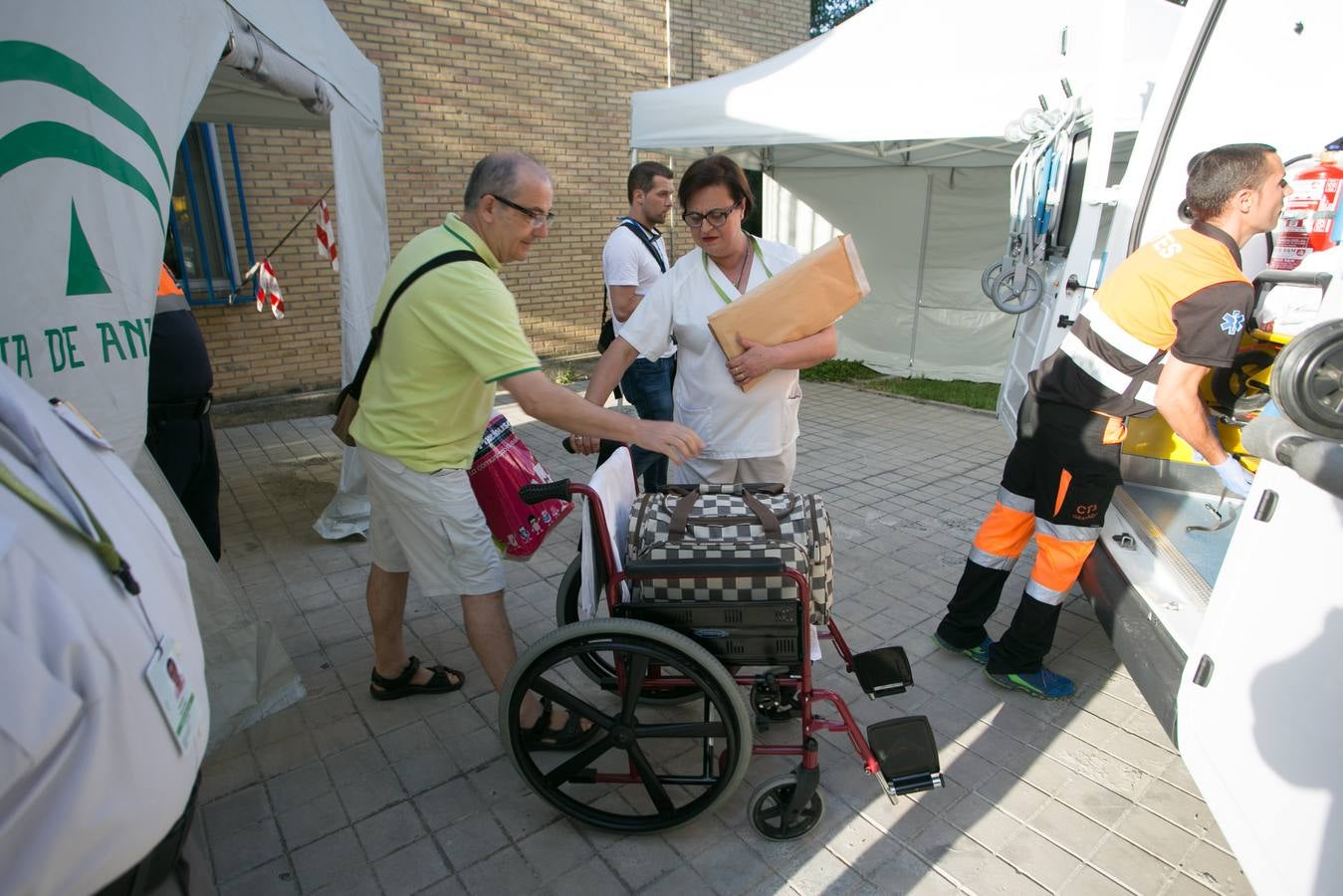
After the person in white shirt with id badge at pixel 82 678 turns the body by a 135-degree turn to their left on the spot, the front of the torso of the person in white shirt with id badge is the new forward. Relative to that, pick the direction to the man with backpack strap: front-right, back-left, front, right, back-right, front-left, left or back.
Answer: front-right

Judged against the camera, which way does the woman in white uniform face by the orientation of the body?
toward the camera

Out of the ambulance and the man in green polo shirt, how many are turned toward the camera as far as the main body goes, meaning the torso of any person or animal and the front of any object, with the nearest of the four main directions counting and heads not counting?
0

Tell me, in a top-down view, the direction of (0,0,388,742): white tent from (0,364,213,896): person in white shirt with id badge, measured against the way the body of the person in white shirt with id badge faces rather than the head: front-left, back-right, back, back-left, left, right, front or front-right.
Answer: back-left

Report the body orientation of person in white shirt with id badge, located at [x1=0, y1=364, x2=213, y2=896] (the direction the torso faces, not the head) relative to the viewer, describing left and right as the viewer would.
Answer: facing the viewer and to the right of the viewer

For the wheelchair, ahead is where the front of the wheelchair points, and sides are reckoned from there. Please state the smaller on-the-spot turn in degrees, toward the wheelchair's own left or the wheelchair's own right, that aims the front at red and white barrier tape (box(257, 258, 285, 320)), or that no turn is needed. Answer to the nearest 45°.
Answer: approximately 135° to the wheelchair's own left

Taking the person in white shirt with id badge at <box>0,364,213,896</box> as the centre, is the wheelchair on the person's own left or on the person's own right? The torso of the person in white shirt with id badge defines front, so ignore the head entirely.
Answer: on the person's own left

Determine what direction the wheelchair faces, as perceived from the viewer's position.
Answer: facing to the right of the viewer

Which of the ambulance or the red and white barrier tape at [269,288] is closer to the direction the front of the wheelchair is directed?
the ambulance

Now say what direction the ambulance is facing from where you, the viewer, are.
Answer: facing away from the viewer and to the right of the viewer

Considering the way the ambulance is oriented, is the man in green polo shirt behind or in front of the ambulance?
behind

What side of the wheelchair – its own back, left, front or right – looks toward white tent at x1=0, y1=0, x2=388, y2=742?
back

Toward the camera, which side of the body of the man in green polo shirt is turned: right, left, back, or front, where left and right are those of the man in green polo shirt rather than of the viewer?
right

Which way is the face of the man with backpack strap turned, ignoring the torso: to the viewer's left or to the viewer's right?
to the viewer's right

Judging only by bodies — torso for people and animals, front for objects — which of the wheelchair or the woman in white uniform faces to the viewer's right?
the wheelchair

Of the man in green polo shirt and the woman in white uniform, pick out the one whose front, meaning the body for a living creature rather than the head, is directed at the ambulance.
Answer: the man in green polo shirt

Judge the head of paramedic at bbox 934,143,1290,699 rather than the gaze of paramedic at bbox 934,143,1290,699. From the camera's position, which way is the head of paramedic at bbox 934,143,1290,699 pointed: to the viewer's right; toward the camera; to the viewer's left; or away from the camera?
to the viewer's right

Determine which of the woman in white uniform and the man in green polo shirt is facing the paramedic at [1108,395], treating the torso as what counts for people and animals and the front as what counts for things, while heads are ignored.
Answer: the man in green polo shirt
